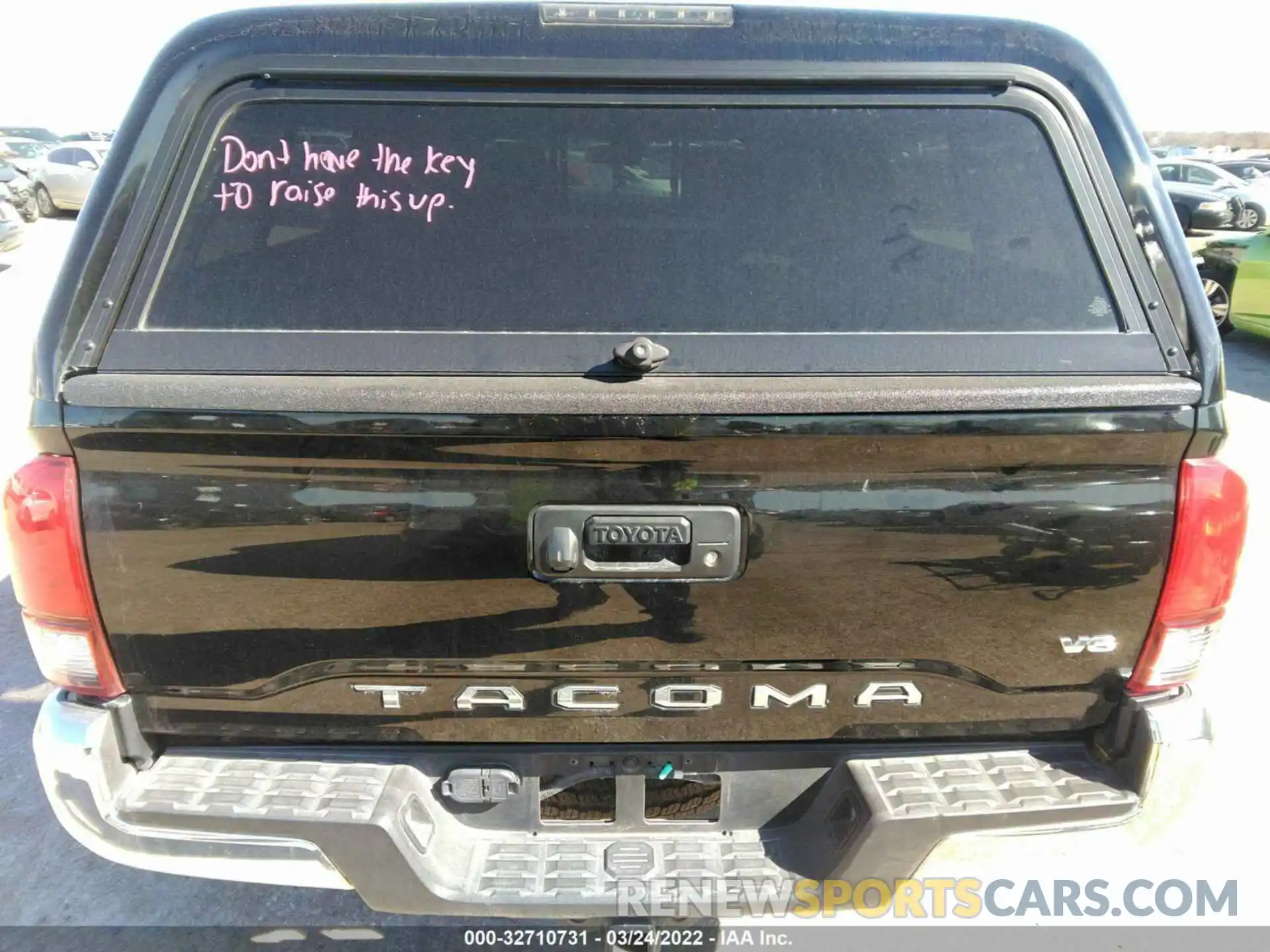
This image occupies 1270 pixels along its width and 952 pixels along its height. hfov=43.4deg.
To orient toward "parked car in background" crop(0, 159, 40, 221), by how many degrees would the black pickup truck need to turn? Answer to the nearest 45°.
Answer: approximately 45° to its left

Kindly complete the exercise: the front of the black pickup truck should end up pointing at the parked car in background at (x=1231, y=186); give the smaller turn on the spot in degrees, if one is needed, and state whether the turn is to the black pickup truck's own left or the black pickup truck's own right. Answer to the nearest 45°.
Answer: approximately 45° to the black pickup truck's own right

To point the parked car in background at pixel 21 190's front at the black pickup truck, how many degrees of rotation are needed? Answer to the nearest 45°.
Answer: approximately 45° to its right

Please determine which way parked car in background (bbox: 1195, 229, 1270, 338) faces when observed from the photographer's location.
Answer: facing to the left of the viewer

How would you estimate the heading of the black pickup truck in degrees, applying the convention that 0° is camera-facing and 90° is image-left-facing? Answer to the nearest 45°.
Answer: approximately 180°
